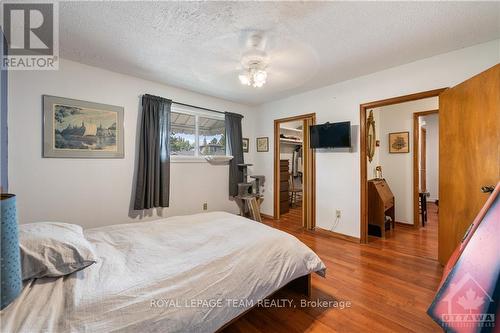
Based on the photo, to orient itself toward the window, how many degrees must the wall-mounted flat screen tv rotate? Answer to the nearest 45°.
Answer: approximately 45° to its right

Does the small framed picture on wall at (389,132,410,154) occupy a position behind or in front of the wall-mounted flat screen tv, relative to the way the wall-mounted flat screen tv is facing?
behind

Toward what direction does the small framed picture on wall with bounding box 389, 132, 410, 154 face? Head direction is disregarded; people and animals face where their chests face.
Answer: toward the camera

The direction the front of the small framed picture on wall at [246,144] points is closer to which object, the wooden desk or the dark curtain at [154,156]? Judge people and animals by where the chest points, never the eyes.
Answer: the wooden desk

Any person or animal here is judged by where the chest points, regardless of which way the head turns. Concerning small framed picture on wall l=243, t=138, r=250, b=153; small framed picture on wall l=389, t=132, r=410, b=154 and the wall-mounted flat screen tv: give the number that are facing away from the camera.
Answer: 0

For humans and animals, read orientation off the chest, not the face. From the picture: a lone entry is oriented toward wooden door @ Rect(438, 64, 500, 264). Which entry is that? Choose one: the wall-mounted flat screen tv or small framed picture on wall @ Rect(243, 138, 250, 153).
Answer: the small framed picture on wall

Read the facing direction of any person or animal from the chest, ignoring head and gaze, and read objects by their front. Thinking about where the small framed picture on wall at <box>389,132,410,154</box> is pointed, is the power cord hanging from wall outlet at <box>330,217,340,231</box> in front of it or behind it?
in front

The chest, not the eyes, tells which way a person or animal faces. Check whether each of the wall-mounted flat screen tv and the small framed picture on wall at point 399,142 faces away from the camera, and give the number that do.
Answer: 0

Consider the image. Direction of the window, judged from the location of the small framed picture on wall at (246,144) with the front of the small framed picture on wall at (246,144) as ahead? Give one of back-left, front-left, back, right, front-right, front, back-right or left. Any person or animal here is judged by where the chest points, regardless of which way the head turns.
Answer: right

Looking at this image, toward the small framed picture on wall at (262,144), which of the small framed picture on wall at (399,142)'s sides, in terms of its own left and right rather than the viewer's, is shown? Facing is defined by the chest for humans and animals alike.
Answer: right

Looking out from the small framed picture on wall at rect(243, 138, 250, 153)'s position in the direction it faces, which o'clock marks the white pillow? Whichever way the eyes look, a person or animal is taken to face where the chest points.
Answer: The white pillow is roughly at 2 o'clock from the small framed picture on wall.

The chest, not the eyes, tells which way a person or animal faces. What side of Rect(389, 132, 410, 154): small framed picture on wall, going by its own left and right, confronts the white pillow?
front

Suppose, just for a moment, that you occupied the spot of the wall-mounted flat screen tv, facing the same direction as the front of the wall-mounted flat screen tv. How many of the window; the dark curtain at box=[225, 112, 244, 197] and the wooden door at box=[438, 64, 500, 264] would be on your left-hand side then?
1

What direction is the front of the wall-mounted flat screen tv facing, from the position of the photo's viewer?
facing the viewer and to the left of the viewer
